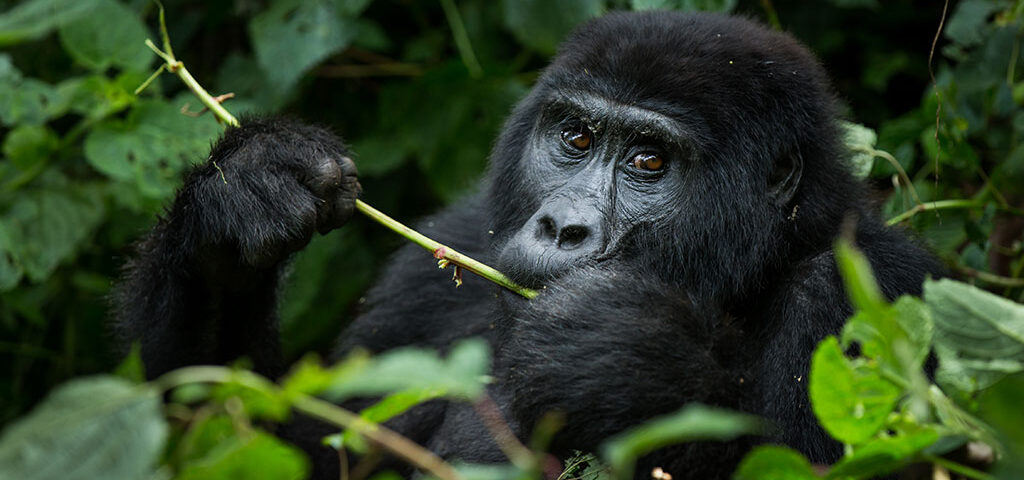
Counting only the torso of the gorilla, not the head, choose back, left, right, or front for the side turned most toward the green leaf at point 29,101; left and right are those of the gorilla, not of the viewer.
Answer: right

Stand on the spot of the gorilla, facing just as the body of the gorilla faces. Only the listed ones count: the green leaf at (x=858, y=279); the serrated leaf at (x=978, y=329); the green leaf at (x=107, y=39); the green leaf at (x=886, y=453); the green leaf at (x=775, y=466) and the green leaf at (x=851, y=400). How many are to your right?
1

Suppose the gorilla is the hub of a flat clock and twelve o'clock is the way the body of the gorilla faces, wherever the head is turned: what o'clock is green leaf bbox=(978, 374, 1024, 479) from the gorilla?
The green leaf is roughly at 10 o'clock from the gorilla.

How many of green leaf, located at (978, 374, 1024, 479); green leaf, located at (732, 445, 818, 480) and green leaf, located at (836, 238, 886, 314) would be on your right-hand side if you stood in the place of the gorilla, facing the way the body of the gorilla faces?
0

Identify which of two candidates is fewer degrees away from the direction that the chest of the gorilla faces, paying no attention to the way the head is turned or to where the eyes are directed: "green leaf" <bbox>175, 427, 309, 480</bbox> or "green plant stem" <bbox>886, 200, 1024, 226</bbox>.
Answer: the green leaf

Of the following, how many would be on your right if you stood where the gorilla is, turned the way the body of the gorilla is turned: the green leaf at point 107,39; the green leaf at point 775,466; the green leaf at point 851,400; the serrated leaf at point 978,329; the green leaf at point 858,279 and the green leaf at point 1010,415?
1

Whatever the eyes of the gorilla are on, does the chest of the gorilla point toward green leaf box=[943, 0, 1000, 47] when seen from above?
no

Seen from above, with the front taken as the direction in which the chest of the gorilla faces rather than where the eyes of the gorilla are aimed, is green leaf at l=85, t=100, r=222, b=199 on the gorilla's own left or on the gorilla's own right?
on the gorilla's own right

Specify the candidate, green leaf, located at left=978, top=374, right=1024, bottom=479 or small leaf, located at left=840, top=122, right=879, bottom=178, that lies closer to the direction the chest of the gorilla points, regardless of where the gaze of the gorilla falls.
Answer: the green leaf

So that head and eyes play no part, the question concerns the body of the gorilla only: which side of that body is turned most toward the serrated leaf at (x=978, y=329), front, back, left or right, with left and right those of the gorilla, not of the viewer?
left

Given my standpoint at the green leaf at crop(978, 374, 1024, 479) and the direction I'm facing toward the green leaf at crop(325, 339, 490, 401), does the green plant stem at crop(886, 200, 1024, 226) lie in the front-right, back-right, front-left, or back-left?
back-right

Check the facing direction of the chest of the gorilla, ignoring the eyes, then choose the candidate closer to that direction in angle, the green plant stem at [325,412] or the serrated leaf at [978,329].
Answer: the green plant stem

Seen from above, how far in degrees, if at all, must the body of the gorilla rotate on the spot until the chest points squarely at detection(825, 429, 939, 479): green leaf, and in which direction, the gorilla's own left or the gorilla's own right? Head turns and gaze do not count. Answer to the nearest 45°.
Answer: approximately 45° to the gorilla's own left

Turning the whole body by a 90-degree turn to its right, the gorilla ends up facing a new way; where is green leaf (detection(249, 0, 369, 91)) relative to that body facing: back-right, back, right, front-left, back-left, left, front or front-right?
front

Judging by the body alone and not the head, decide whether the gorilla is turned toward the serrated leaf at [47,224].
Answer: no

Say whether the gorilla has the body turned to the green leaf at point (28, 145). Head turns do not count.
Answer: no

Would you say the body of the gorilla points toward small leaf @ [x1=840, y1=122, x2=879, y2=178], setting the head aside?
no
